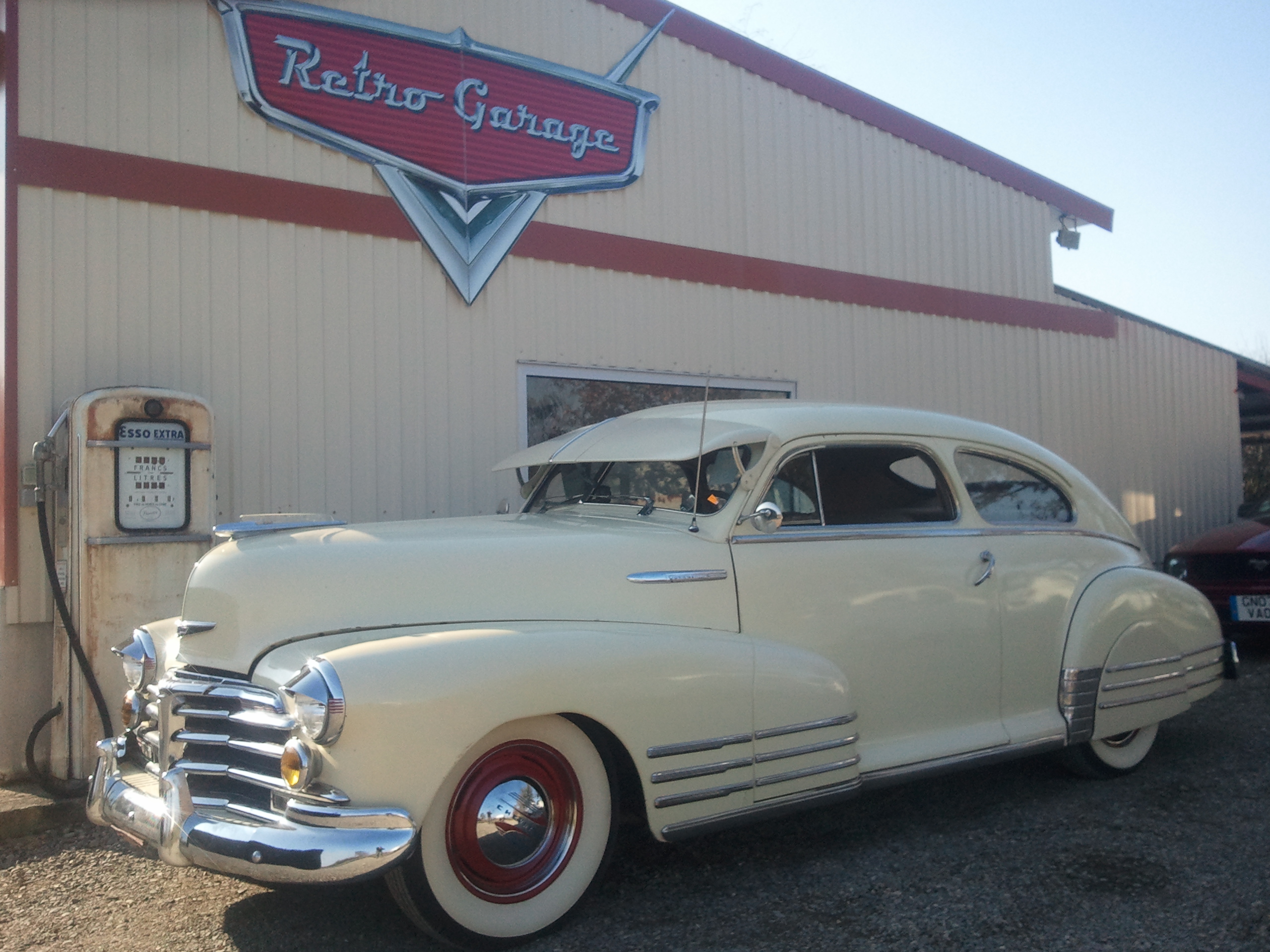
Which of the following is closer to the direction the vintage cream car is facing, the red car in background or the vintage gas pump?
the vintage gas pump

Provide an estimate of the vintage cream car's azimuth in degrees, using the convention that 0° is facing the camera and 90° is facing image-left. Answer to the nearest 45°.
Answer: approximately 45°

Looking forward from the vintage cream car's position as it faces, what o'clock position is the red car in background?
The red car in background is roughly at 6 o'clock from the vintage cream car.

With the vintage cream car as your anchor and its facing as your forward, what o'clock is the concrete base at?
The concrete base is roughly at 2 o'clock from the vintage cream car.

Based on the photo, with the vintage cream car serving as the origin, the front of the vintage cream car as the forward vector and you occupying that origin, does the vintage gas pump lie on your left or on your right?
on your right
